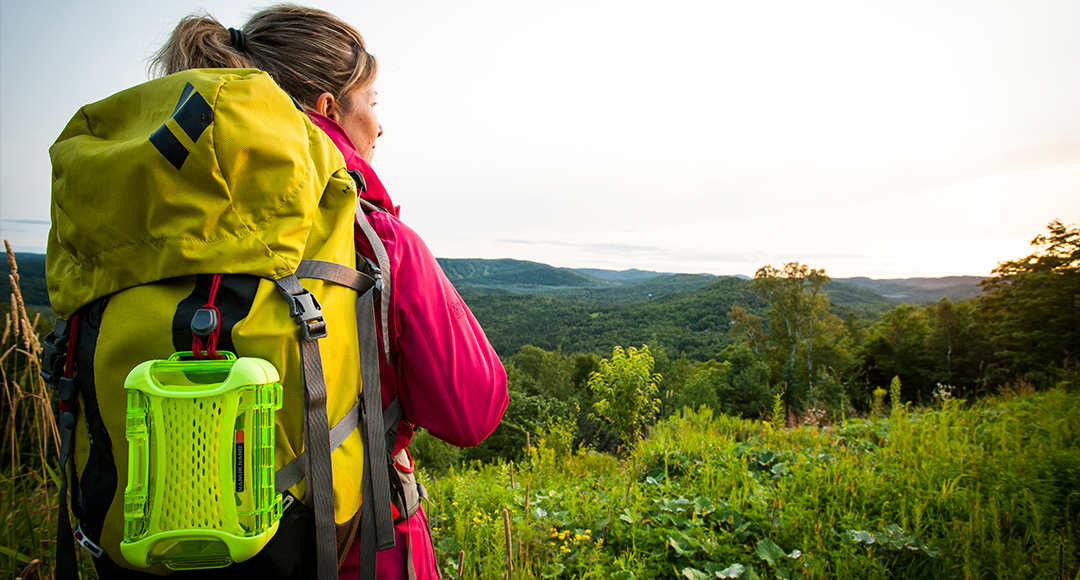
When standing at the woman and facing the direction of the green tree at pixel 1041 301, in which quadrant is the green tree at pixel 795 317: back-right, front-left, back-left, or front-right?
front-left

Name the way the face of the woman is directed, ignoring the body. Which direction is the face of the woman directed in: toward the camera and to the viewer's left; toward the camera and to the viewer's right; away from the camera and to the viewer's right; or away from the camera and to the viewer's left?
away from the camera and to the viewer's right

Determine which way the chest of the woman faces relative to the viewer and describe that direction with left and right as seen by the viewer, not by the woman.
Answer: facing away from the viewer and to the right of the viewer

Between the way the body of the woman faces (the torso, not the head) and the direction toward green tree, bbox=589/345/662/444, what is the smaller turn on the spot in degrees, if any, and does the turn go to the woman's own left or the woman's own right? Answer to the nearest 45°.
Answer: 0° — they already face it

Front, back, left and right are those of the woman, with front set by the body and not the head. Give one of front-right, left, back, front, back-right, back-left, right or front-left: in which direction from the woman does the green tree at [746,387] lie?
front

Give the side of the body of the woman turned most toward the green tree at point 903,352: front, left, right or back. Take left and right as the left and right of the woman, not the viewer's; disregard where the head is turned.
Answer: front

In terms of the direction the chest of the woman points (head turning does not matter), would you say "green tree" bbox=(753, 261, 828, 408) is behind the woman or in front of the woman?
in front
